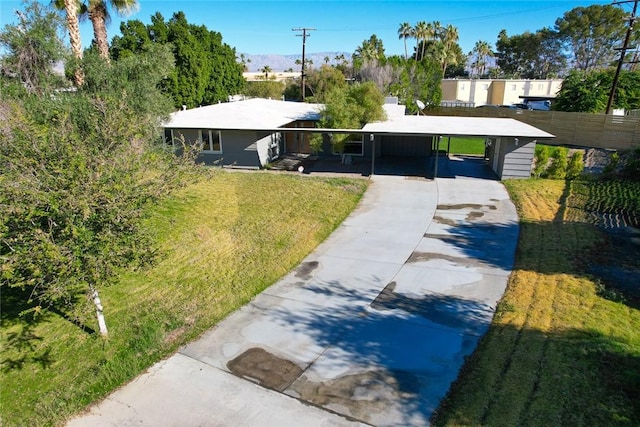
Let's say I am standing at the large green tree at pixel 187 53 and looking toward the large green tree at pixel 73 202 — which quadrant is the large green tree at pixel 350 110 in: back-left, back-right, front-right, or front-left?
front-left

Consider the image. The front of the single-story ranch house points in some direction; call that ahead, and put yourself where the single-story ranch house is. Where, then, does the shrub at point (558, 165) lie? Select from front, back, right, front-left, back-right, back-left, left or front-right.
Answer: left

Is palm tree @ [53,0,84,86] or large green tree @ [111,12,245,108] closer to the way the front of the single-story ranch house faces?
the palm tree

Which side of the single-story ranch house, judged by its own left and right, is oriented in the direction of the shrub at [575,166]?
left

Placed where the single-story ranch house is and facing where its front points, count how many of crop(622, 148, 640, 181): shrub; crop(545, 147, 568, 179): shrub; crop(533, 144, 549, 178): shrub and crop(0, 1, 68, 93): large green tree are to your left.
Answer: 3

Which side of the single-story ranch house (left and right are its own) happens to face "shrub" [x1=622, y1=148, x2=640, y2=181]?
left

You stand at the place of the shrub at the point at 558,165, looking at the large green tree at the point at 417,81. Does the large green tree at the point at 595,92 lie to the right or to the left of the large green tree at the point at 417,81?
right

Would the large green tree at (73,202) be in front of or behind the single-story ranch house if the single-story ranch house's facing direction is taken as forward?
in front

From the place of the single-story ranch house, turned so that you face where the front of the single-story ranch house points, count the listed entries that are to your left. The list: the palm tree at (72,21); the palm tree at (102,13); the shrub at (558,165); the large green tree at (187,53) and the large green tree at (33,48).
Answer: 1

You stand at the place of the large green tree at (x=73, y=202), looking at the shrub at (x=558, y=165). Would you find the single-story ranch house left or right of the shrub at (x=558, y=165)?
left

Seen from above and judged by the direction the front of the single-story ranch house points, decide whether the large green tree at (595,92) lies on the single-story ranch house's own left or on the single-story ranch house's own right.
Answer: on the single-story ranch house's own left

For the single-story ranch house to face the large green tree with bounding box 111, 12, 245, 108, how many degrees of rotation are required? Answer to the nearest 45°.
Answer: approximately 135° to its right

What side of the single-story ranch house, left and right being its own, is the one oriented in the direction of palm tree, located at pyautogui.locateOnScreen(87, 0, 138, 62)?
right

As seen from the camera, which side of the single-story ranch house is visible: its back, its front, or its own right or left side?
front

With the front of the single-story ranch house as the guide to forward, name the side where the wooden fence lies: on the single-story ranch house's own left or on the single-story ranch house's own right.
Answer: on the single-story ranch house's own left

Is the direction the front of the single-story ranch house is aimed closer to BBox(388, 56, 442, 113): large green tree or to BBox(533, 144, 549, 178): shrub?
the shrub
